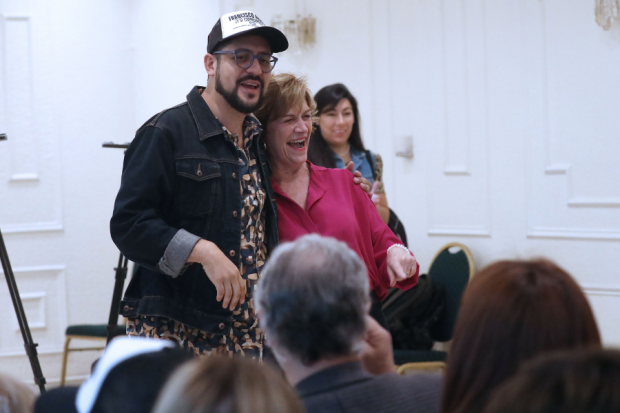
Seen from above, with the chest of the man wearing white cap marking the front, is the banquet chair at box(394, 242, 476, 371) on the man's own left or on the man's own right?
on the man's own left

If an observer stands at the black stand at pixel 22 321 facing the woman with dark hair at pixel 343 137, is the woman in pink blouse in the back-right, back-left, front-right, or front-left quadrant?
front-right

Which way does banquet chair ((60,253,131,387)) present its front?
to the viewer's left

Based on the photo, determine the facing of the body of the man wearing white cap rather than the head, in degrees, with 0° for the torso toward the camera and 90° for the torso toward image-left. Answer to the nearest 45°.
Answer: approximately 315°

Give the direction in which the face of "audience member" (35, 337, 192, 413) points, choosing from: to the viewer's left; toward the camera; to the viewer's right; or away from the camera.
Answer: away from the camera

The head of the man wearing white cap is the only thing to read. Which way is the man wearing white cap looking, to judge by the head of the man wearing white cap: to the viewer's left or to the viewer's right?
to the viewer's right

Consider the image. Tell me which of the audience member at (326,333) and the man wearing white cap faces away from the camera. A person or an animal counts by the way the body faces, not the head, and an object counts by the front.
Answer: the audience member

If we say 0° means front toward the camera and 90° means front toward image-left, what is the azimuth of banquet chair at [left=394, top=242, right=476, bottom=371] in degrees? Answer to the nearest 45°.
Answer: approximately 45°

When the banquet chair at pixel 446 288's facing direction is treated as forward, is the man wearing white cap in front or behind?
in front

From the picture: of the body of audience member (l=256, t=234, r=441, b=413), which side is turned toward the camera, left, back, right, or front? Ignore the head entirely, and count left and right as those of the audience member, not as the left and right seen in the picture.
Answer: back

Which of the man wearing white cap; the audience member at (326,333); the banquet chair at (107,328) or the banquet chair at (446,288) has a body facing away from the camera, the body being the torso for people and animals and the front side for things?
the audience member

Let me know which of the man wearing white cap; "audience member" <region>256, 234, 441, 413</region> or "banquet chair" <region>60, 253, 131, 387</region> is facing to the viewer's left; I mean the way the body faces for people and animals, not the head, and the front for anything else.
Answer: the banquet chair

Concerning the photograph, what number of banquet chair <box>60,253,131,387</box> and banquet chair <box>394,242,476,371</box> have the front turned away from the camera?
0

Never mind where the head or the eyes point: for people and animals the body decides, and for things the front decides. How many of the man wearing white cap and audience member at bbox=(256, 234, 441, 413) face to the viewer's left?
0

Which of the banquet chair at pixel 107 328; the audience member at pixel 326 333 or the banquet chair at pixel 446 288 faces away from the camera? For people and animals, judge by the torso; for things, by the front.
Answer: the audience member
